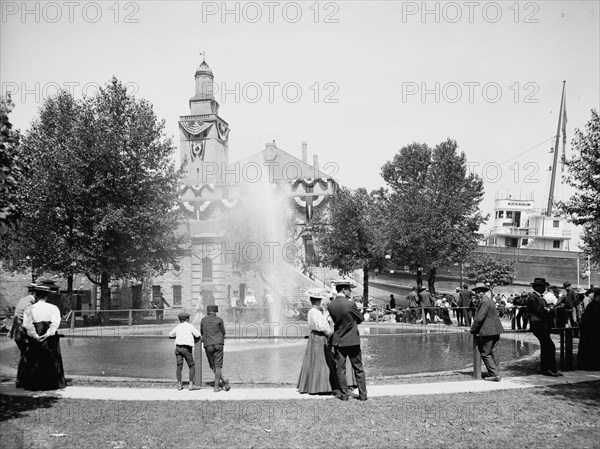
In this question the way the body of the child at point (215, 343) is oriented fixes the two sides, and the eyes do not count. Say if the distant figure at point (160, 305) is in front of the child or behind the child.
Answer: in front

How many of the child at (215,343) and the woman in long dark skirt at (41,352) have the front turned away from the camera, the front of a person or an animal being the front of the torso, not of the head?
2

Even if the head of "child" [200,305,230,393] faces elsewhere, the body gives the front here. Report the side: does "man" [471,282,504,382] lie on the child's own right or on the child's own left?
on the child's own right

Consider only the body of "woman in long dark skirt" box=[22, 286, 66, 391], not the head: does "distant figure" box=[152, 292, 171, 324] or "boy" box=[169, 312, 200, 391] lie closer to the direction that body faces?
the distant figure

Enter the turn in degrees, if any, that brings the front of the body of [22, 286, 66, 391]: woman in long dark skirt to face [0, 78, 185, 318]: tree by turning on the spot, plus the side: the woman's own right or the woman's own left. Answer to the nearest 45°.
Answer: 0° — they already face it

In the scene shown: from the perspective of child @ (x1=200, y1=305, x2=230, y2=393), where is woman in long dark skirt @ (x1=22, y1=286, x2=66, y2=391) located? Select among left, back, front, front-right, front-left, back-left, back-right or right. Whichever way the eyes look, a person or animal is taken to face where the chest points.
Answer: left

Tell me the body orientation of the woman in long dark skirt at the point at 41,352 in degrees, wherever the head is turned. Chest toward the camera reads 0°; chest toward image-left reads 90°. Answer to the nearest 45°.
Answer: approximately 180°

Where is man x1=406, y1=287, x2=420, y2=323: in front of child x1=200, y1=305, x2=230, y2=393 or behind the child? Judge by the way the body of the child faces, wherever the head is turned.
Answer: in front

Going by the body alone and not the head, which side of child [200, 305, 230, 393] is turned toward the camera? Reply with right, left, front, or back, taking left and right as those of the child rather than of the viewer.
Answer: back

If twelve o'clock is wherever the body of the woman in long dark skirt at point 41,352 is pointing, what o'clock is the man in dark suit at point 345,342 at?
The man in dark suit is roughly at 4 o'clock from the woman in long dark skirt.
